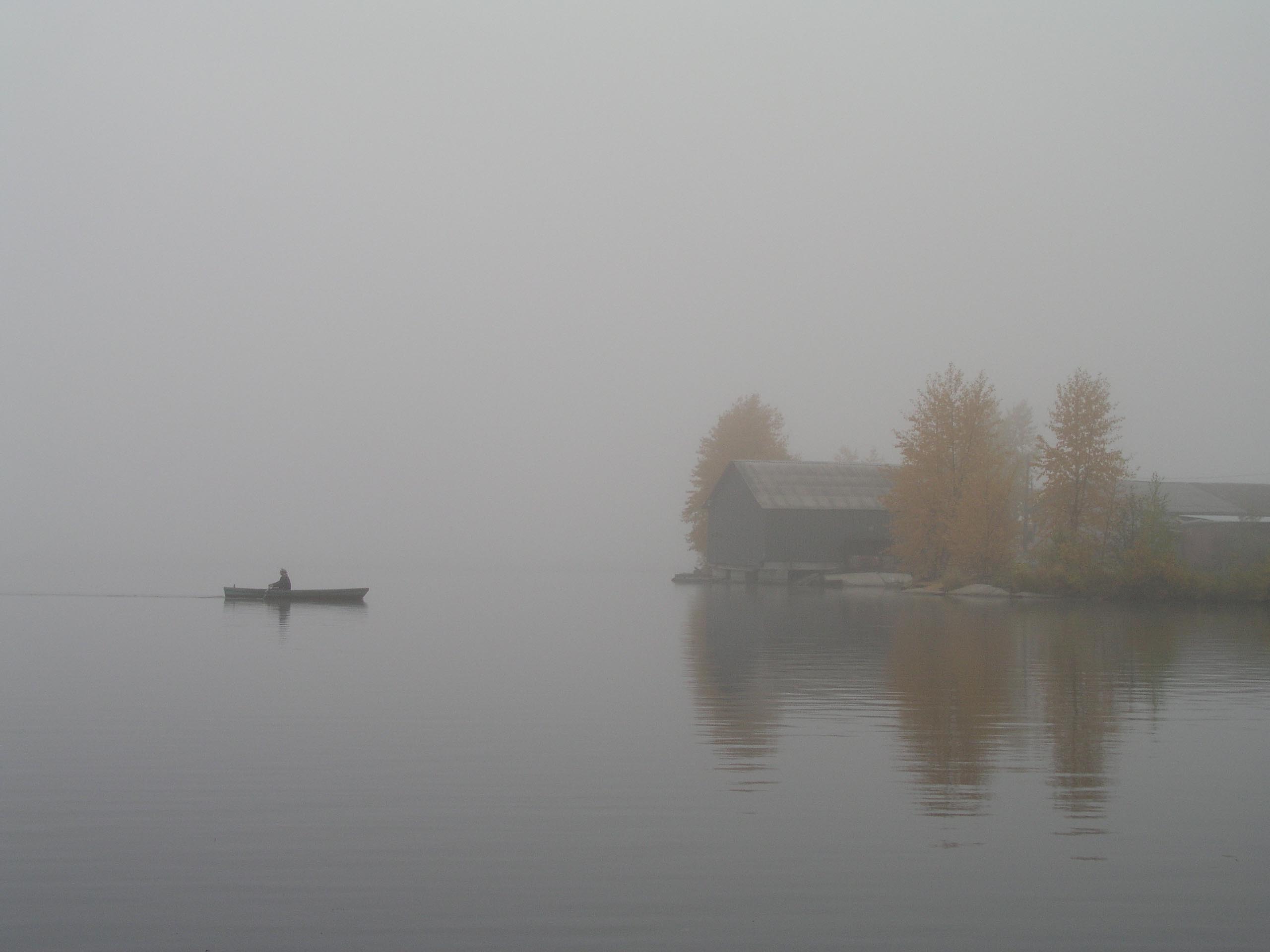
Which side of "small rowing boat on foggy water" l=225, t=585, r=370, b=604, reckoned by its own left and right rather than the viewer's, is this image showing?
right
